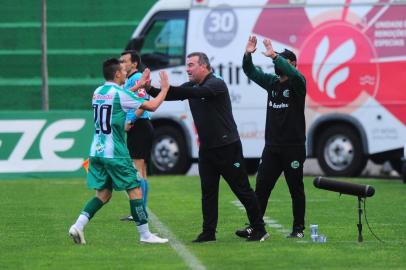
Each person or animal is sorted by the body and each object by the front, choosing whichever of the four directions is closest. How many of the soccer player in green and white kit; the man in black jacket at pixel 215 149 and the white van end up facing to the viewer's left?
2

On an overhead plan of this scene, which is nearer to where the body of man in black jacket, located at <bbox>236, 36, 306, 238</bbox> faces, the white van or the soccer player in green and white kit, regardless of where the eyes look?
the soccer player in green and white kit

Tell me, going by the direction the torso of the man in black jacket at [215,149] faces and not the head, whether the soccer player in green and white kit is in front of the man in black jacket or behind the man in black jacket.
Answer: in front

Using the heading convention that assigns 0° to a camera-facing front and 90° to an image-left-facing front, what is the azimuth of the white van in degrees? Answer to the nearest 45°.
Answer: approximately 90°

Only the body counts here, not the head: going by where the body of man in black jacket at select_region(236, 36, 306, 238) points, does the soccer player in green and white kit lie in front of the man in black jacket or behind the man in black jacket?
in front

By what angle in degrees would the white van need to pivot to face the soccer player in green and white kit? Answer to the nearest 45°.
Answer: approximately 90° to its left

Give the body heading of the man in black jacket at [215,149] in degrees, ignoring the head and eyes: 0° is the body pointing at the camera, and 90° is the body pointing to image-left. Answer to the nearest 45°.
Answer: approximately 90°

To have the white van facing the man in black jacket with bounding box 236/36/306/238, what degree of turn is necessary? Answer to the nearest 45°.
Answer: approximately 90° to its left

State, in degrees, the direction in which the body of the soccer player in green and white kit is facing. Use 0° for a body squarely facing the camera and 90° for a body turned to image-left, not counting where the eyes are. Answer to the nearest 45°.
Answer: approximately 225°

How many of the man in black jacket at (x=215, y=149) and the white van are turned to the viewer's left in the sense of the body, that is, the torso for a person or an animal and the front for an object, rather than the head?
2

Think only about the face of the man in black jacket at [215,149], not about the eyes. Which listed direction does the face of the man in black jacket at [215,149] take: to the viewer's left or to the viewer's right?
to the viewer's left

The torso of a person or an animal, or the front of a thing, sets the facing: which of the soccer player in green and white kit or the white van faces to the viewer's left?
the white van
